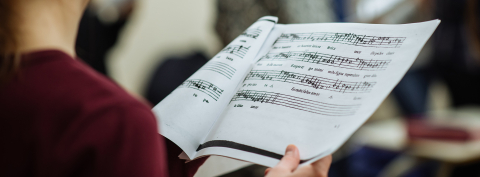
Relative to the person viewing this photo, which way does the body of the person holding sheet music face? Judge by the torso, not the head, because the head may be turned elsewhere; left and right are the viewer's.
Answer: facing away from the viewer and to the right of the viewer

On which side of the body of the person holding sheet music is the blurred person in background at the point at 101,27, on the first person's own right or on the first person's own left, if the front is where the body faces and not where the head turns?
on the first person's own left
